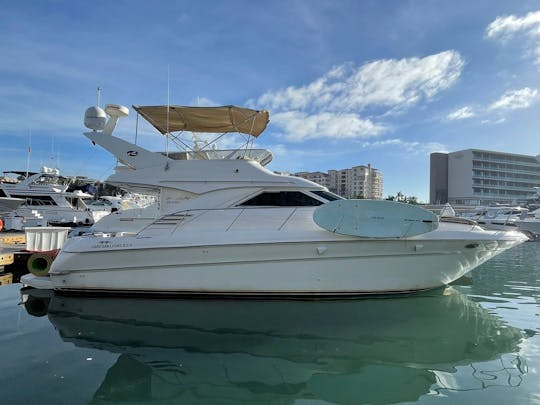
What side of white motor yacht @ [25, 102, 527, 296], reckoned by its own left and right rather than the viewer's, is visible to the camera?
right

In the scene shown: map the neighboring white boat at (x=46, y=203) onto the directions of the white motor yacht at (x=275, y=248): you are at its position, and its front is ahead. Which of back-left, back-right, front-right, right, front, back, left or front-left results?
back-left

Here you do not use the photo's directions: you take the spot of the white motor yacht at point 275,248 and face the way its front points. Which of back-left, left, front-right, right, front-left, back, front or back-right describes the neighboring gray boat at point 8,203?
back-left

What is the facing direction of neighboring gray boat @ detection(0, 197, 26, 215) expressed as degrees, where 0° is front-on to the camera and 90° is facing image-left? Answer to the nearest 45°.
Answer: approximately 270°

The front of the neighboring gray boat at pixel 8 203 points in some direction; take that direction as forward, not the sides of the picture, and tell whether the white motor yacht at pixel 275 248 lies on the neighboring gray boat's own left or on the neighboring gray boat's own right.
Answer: on the neighboring gray boat's own right
